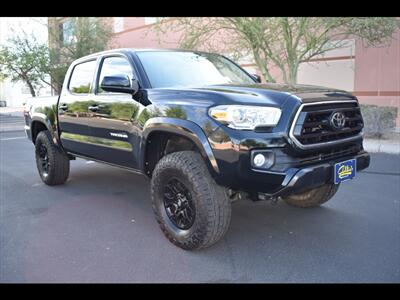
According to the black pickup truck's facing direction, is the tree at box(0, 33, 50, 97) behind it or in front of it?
behind

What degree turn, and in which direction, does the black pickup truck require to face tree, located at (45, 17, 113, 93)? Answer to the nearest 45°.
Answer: approximately 135° to its left

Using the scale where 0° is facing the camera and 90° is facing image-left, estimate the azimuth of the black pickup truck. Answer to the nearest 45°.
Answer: approximately 315°

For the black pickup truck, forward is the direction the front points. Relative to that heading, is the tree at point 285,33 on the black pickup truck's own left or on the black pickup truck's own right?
on the black pickup truck's own left
